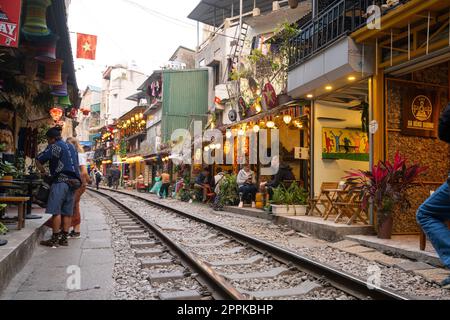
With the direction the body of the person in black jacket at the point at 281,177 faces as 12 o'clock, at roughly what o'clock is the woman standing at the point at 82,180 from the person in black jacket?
The woman standing is roughly at 10 o'clock from the person in black jacket.

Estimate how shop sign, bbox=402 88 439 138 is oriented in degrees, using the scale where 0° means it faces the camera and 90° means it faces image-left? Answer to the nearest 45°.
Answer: approximately 45°

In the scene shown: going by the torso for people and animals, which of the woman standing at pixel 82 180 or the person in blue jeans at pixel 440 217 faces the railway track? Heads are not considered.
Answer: the person in blue jeans

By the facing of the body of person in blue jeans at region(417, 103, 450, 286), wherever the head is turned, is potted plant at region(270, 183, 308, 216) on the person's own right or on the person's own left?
on the person's own right

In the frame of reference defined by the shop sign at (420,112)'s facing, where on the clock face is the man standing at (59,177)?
The man standing is roughly at 12 o'clock from the shop sign.

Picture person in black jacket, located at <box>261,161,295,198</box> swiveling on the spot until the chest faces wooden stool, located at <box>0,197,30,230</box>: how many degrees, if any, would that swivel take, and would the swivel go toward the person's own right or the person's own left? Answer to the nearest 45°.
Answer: approximately 45° to the person's own left

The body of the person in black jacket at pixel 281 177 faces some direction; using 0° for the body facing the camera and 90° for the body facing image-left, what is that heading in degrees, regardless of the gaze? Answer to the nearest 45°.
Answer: approximately 90°
